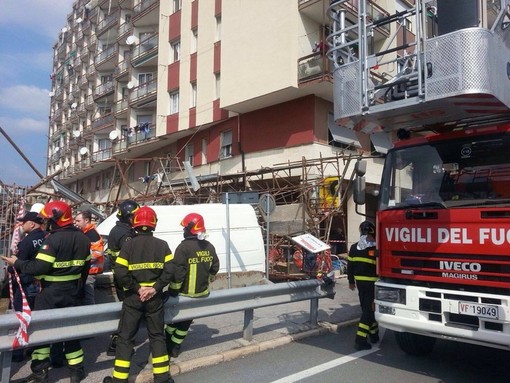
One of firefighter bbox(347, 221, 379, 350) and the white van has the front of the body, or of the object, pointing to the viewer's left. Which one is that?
the white van

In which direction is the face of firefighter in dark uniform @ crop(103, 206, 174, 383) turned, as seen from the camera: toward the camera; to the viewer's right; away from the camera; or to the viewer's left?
away from the camera

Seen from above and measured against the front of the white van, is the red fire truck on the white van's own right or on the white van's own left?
on the white van's own left

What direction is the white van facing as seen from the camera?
to the viewer's left

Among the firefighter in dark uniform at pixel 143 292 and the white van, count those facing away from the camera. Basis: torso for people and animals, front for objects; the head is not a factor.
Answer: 1

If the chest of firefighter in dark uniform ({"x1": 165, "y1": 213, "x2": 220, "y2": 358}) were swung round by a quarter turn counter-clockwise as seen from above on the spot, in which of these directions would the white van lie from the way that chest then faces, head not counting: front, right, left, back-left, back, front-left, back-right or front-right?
back-right

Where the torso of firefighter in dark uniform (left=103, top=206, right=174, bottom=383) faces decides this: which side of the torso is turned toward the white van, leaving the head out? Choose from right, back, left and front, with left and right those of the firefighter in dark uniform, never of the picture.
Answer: front

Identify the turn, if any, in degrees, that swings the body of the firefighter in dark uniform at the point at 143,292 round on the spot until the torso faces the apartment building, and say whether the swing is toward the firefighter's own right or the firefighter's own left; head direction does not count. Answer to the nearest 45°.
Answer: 0° — they already face it

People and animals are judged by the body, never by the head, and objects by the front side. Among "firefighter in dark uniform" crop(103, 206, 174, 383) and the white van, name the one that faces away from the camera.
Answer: the firefighter in dark uniform

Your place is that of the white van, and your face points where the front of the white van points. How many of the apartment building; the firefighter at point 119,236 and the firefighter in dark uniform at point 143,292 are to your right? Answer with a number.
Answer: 1

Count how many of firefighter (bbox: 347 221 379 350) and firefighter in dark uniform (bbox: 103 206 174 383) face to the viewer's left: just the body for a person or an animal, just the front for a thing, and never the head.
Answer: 0

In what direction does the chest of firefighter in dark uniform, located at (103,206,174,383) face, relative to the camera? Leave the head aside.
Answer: away from the camera

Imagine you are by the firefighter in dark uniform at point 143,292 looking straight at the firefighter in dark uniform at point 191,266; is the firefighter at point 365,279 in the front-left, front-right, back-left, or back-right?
front-right

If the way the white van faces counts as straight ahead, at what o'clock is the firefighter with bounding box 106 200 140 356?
The firefighter is roughly at 10 o'clock from the white van.
